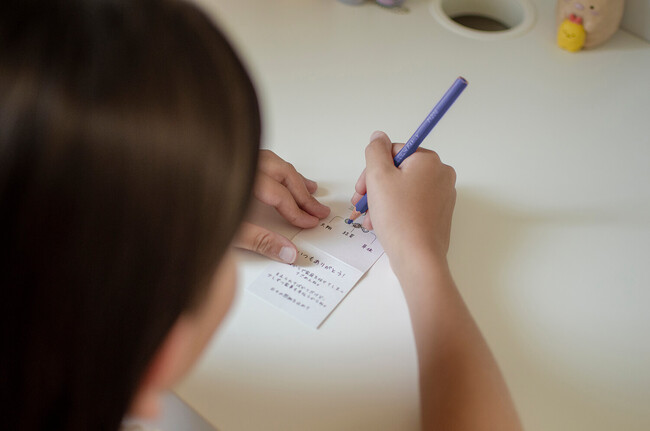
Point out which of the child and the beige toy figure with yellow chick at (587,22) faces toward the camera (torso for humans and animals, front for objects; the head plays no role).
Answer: the beige toy figure with yellow chick

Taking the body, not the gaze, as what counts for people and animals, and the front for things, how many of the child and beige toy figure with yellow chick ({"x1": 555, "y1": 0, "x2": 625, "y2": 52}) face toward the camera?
1

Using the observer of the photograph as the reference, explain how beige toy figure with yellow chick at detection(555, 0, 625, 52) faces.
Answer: facing the viewer

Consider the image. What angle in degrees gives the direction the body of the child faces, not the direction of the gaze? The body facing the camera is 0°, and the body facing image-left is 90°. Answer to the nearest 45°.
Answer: approximately 225°

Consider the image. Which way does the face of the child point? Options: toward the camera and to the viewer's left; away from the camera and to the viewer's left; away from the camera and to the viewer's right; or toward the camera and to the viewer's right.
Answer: away from the camera and to the viewer's right
